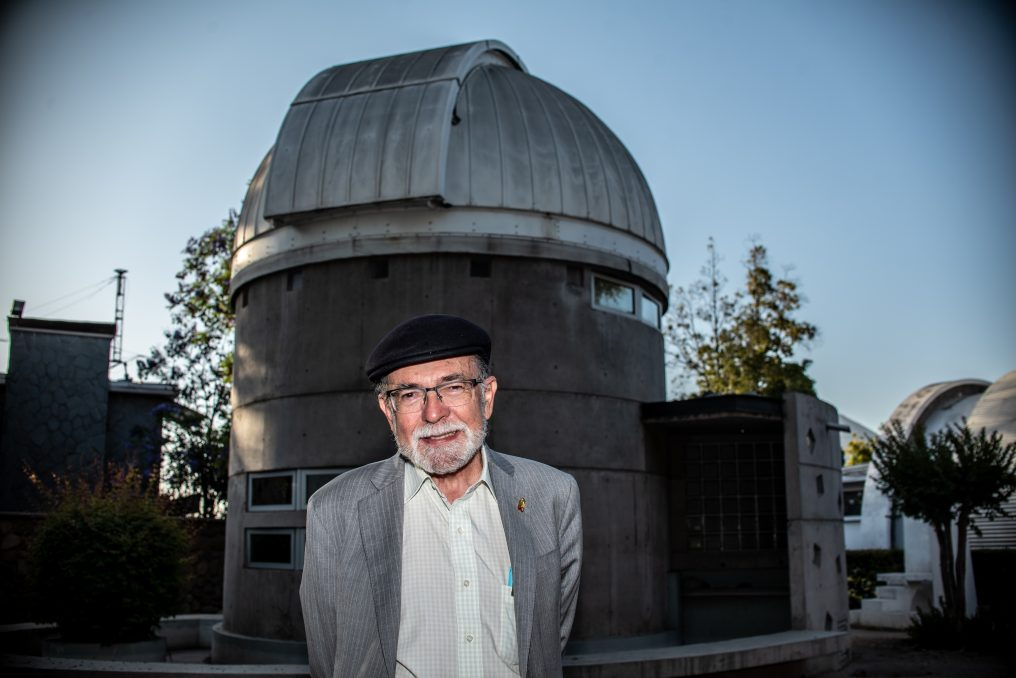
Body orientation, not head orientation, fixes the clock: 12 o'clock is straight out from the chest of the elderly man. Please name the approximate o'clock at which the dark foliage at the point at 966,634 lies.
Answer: The dark foliage is roughly at 7 o'clock from the elderly man.

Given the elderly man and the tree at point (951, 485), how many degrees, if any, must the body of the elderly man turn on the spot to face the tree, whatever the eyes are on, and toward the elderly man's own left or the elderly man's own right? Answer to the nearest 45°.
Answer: approximately 135° to the elderly man's own left

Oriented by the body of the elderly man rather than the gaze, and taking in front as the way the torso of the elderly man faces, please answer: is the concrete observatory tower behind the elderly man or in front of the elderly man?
behind

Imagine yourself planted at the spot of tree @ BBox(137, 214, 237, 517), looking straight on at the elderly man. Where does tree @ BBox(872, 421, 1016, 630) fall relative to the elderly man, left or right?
left

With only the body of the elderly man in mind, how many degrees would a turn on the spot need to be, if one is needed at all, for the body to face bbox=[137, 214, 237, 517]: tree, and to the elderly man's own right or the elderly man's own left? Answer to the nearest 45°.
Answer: approximately 180°

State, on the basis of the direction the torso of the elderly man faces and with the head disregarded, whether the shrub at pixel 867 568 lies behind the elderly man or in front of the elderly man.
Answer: behind

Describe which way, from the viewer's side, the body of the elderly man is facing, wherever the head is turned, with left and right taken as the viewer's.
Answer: facing the viewer
